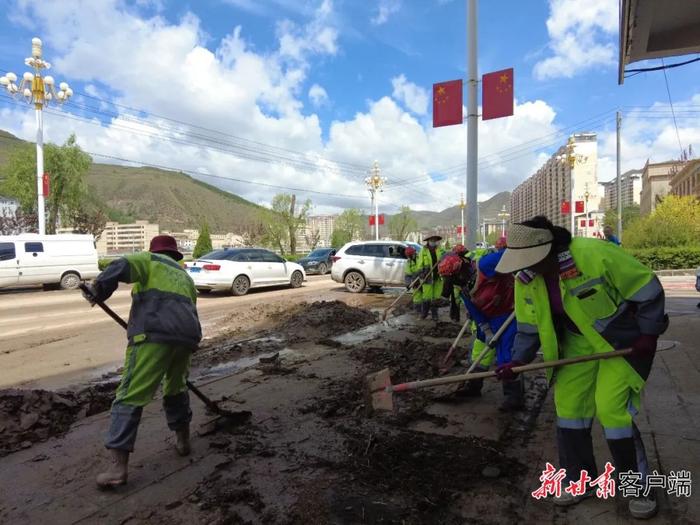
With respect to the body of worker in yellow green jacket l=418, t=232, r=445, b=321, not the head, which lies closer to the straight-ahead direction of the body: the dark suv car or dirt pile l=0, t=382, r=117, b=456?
the dirt pile

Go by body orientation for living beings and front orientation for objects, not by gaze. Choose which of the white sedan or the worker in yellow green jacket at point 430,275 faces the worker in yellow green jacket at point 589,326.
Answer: the worker in yellow green jacket at point 430,275

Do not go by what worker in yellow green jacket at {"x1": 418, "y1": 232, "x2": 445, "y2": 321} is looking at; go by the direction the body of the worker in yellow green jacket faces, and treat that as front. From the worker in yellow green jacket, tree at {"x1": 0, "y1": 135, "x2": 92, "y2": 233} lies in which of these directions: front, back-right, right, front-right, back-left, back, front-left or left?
back-right
